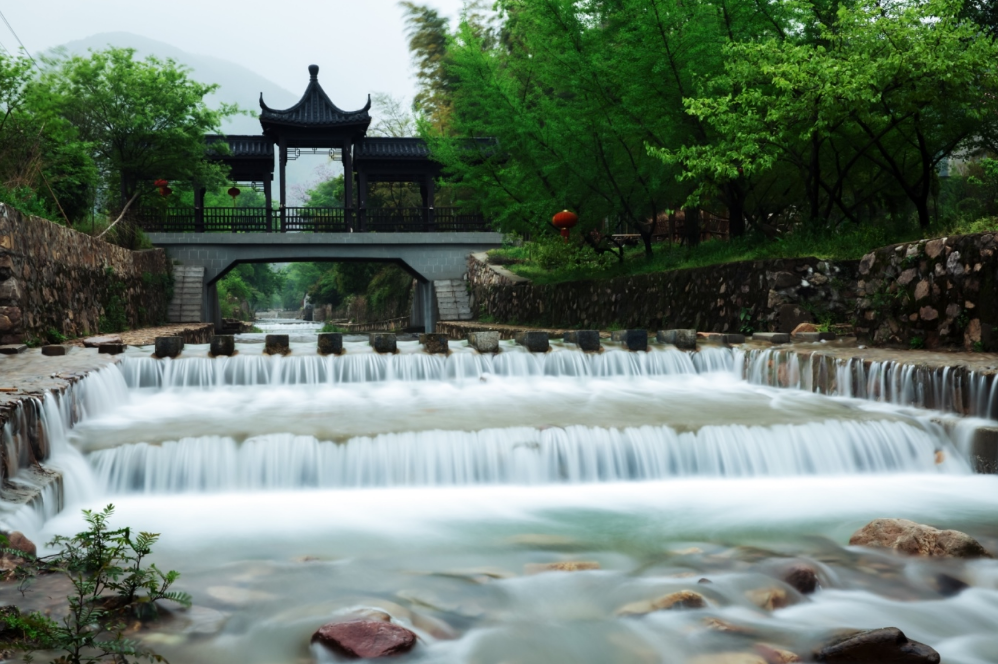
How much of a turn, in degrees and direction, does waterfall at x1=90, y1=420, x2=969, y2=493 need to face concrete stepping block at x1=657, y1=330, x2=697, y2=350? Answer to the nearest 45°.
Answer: approximately 135° to its left

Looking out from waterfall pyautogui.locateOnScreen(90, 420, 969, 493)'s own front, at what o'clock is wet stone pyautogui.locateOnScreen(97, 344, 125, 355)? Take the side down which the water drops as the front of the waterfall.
The wet stone is roughly at 4 o'clock from the waterfall.

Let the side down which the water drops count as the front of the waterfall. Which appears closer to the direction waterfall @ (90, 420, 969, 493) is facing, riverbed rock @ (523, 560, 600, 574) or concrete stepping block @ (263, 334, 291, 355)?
the riverbed rock

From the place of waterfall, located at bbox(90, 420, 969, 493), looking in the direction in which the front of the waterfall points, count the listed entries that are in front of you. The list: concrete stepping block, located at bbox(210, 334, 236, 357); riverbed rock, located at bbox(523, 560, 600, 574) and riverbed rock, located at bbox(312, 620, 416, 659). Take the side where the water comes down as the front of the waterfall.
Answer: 2

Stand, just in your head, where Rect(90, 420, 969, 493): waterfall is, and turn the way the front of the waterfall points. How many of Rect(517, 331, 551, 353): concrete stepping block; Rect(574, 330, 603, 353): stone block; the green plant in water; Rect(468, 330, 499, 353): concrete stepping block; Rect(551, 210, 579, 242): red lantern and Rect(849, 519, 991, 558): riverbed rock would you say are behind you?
4

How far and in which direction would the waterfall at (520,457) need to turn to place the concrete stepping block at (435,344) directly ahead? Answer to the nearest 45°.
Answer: approximately 180°

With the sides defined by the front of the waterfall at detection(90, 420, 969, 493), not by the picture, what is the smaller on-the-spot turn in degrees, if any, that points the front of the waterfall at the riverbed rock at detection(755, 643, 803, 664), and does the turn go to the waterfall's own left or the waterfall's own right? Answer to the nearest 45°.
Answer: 0° — it already faces it

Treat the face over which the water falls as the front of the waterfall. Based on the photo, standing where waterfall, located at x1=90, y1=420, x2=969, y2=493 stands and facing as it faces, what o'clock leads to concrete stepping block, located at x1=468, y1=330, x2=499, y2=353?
The concrete stepping block is roughly at 6 o'clock from the waterfall.

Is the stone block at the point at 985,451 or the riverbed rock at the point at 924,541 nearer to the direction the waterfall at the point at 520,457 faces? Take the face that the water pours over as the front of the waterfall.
the riverbed rock

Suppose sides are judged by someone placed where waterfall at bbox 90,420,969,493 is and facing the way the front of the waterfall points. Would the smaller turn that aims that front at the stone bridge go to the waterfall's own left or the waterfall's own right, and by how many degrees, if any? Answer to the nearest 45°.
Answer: approximately 180°

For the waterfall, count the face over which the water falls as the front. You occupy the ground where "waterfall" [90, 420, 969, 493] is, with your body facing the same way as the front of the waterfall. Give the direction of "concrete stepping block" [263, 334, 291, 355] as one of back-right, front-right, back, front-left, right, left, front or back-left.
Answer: back-right

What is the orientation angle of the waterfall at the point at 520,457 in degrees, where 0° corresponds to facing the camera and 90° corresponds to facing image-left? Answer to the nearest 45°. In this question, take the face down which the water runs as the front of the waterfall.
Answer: approximately 0°

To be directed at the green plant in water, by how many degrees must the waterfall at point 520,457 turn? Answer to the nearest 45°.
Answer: approximately 45° to its right

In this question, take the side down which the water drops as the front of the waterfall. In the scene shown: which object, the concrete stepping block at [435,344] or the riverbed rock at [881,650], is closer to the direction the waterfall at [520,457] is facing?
the riverbed rock

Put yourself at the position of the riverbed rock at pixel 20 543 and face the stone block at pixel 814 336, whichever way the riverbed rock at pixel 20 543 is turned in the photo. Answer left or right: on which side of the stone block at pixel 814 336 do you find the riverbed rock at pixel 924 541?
right

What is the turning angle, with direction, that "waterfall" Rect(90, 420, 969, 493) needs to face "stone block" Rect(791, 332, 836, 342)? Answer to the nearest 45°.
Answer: approximately 135° to its left

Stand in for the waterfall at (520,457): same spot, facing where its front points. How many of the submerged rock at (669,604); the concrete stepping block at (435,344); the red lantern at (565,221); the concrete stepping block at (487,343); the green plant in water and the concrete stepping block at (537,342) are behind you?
4

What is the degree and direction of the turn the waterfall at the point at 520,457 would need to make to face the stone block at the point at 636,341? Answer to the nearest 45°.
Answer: approximately 180°
